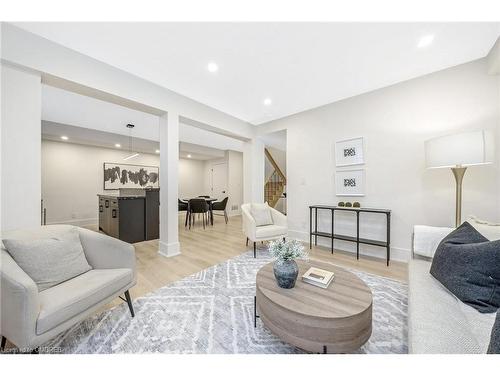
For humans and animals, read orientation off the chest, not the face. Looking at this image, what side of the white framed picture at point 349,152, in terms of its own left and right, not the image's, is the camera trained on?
front

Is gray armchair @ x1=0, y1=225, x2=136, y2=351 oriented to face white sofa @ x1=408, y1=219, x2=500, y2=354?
yes

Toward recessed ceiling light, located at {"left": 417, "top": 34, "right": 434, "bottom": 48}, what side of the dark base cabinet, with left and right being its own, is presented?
left

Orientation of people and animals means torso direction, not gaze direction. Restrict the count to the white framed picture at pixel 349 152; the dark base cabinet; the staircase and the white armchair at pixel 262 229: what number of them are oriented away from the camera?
0

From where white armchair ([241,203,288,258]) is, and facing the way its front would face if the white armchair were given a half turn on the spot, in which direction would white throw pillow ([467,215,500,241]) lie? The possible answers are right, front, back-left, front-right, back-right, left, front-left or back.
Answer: back

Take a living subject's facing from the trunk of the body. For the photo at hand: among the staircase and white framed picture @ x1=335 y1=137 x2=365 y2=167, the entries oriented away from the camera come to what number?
0

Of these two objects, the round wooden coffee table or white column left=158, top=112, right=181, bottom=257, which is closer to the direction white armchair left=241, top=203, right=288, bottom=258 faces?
the round wooden coffee table

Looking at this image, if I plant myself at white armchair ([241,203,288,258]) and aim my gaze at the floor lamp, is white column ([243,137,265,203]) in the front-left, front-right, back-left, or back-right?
back-left

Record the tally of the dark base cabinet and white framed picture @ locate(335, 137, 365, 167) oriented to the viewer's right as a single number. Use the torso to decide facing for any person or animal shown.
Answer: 0

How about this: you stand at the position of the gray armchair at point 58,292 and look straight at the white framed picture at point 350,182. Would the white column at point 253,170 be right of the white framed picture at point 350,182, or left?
left

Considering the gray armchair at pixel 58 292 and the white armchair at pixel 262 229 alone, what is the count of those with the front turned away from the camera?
0

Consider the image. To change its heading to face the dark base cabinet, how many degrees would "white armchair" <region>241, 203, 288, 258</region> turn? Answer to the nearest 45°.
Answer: approximately 135° to its right

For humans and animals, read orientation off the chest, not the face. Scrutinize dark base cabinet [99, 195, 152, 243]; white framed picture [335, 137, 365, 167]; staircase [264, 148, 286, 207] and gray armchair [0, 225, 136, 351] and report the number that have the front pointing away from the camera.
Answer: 0
